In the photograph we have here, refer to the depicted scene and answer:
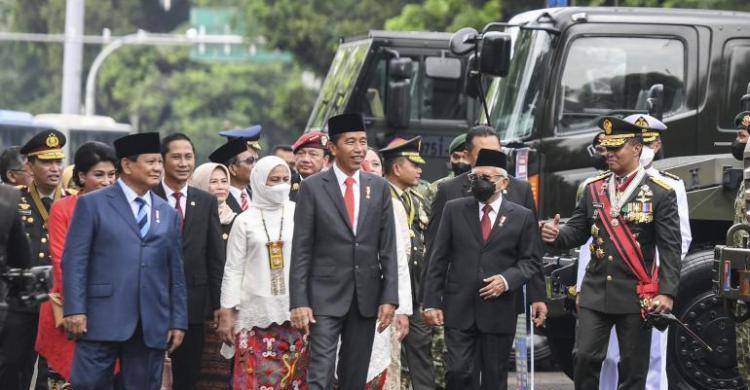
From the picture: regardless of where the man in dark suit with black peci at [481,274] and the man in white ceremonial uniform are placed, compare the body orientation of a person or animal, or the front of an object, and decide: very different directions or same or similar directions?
same or similar directions

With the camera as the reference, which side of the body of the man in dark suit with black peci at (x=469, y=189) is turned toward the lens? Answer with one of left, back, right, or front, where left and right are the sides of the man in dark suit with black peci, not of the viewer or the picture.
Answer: front

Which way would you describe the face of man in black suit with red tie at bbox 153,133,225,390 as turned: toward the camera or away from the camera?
toward the camera

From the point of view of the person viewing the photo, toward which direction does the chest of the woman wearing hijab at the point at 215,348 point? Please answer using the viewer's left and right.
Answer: facing the viewer and to the right of the viewer

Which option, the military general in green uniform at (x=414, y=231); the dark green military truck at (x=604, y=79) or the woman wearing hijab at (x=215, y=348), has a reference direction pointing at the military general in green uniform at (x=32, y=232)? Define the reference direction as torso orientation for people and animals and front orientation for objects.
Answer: the dark green military truck

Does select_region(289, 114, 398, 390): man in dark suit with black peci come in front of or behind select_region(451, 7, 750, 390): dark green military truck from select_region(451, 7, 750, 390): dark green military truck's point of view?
in front

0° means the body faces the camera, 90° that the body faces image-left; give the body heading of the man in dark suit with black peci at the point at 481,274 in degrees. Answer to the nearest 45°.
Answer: approximately 0°

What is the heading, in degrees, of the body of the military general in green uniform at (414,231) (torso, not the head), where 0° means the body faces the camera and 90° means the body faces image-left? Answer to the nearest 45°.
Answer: approximately 315°

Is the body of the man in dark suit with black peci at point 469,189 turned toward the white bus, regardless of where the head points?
no

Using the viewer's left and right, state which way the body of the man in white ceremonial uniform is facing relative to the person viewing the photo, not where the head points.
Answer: facing the viewer

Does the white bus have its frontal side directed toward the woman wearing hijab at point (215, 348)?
no

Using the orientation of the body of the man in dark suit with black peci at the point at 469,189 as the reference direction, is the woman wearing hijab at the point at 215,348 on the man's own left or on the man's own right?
on the man's own right

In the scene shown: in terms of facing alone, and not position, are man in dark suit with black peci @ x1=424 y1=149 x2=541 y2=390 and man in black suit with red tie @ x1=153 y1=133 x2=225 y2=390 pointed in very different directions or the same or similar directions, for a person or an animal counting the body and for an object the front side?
same or similar directions

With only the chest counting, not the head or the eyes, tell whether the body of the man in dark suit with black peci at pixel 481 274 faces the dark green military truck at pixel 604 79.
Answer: no

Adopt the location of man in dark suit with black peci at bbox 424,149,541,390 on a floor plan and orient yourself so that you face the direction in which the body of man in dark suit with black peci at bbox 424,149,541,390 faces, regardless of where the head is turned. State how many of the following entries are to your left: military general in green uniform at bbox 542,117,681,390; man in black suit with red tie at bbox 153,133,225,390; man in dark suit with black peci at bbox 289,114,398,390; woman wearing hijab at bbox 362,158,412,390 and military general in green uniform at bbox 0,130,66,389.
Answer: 1
